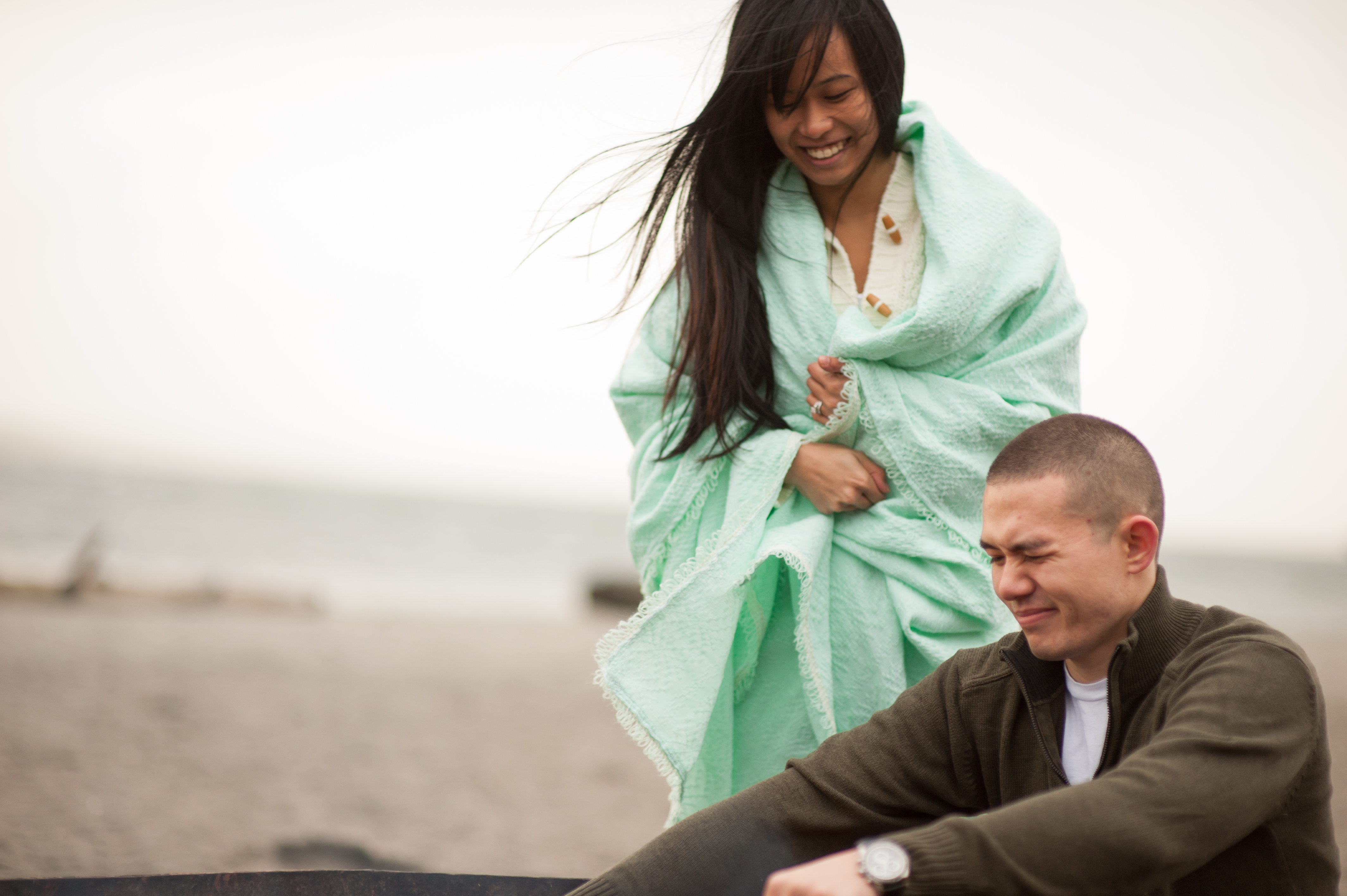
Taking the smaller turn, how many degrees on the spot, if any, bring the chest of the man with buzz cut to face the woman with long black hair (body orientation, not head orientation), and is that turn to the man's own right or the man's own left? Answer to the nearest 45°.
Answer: approximately 90° to the man's own right

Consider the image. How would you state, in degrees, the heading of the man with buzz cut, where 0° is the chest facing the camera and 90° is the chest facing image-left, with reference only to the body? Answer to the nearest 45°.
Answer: approximately 45°

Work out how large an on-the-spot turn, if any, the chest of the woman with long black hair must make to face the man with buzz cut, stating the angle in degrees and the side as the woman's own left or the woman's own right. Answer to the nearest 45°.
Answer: approximately 45° to the woman's own left

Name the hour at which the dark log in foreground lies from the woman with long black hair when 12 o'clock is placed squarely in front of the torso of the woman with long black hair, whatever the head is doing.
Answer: The dark log in foreground is roughly at 1 o'clock from the woman with long black hair.

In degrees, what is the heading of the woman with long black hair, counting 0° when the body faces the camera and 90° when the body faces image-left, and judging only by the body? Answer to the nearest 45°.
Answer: approximately 0°
